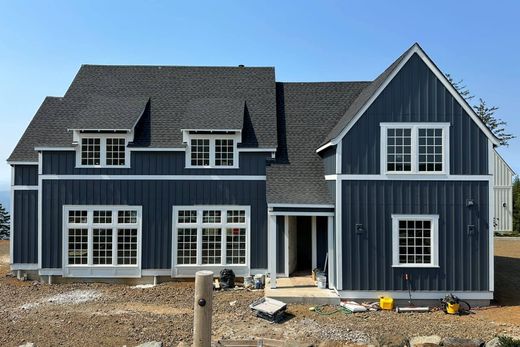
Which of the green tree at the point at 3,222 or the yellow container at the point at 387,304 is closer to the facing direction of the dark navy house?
the yellow container

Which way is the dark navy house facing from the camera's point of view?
toward the camera

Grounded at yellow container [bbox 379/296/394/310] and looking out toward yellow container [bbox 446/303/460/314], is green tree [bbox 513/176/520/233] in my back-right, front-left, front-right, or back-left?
front-left

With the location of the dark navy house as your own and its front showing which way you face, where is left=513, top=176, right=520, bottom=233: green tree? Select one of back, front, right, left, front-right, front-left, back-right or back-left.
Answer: back-left

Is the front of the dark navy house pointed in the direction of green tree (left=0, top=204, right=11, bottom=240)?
no

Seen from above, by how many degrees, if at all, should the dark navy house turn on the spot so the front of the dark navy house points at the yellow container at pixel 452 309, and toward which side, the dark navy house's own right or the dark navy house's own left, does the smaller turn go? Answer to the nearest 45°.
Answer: approximately 45° to the dark navy house's own left

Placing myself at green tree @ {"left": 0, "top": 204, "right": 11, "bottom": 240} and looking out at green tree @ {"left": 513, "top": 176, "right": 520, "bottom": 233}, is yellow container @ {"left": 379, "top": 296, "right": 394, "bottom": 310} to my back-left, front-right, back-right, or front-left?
front-right
